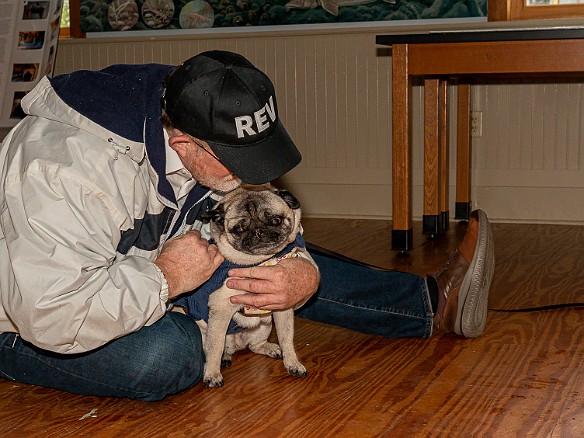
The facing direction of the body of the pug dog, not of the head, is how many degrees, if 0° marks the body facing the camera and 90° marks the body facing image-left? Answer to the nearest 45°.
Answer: approximately 0°

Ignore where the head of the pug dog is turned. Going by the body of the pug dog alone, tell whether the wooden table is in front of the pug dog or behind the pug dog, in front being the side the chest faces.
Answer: behind

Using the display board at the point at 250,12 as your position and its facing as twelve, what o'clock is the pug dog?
The pug dog is roughly at 12 o'clock from the display board.

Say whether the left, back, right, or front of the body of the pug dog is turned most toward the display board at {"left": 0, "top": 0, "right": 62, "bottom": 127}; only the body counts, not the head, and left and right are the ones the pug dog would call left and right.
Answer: back

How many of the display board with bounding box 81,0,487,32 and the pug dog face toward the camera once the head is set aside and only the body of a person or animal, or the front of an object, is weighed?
2

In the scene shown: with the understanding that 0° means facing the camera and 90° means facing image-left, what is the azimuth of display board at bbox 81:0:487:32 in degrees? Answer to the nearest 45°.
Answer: approximately 0°

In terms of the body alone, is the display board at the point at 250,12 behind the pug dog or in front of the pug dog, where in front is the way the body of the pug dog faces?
behind
